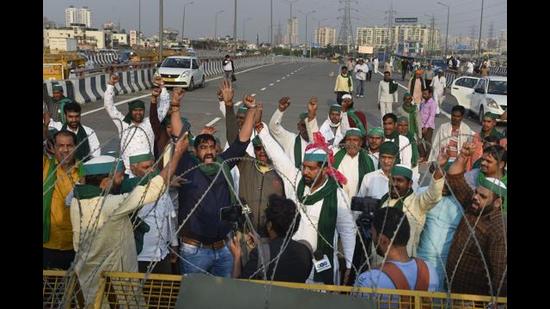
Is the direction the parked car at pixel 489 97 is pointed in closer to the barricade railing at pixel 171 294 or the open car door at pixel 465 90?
the barricade railing

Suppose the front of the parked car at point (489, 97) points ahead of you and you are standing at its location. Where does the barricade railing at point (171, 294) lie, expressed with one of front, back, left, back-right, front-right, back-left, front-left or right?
front-right

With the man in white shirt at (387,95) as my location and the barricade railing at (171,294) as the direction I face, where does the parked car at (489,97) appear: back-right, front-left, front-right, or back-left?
back-left

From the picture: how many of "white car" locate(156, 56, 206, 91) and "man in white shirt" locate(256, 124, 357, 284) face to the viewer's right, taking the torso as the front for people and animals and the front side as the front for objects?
0

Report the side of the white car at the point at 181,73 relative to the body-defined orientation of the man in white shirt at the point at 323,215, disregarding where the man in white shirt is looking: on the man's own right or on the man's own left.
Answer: on the man's own right

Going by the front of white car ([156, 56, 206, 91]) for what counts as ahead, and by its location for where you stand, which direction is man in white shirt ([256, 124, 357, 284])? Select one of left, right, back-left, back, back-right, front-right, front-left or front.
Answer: front-left

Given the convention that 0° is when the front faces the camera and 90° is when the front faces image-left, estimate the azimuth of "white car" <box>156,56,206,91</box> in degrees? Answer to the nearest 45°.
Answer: approximately 45°

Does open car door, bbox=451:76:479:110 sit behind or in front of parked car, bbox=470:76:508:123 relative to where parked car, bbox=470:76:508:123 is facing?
behind

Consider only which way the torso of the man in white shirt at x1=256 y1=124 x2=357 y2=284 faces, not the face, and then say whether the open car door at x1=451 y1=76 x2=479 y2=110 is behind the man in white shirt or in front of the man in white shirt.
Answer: behind

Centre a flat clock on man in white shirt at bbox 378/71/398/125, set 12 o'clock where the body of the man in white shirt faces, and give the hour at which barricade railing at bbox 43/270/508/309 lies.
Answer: The barricade railing is roughly at 12 o'clock from the man in white shirt.
